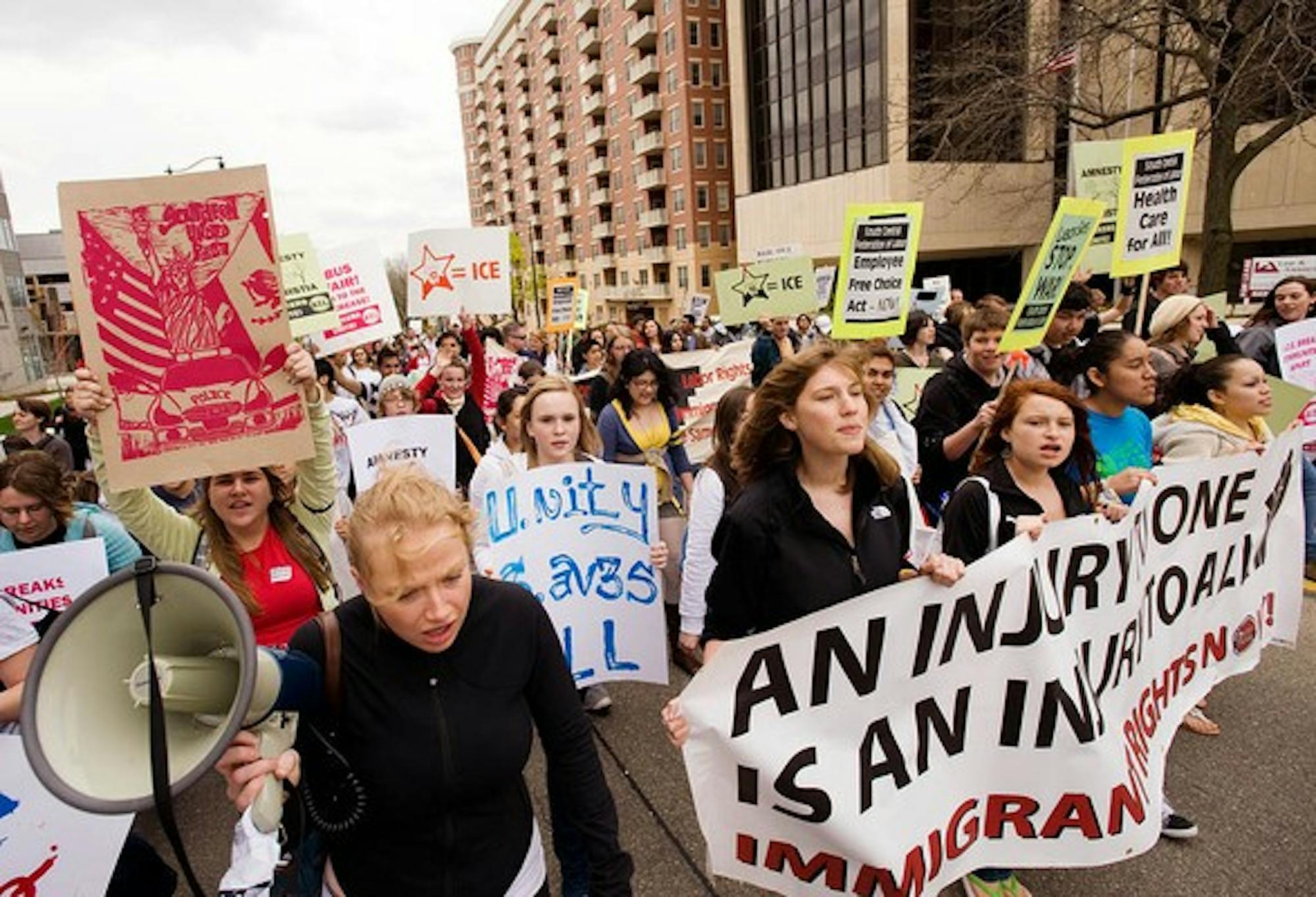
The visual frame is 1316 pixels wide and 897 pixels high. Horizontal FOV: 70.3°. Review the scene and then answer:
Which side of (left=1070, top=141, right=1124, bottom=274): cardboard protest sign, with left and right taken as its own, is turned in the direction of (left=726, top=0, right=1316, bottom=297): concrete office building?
back

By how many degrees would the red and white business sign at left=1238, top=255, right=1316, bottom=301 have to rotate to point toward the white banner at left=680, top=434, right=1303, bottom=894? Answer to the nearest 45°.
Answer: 0° — it already faces it

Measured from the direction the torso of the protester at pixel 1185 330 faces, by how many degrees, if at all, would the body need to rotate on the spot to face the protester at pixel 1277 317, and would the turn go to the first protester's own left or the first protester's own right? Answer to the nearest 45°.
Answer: approximately 45° to the first protester's own left

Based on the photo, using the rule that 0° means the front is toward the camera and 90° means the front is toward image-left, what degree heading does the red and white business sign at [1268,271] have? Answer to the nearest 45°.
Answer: approximately 0°

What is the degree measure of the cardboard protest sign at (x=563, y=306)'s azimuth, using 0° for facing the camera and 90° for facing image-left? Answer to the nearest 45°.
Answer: approximately 0°

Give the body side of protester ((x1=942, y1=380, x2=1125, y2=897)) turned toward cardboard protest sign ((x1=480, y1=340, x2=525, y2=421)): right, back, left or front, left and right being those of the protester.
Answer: back
